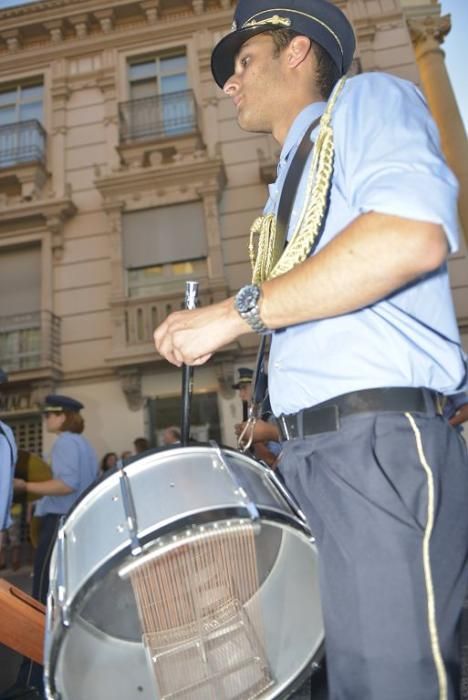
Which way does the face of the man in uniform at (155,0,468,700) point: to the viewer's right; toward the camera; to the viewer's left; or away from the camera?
to the viewer's left

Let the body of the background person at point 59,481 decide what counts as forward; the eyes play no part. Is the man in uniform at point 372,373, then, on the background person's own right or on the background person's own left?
on the background person's own left

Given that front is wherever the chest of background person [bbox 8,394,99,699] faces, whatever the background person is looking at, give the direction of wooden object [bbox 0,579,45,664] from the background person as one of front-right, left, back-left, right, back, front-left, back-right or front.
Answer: left

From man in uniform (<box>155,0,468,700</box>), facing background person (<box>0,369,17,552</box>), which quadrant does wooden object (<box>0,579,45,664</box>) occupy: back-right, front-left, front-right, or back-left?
front-left

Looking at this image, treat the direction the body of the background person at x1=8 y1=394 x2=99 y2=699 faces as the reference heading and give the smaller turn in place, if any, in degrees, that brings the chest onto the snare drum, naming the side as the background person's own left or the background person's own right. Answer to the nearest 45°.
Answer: approximately 90° to the background person's own left

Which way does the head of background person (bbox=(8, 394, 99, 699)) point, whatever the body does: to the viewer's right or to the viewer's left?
to the viewer's left

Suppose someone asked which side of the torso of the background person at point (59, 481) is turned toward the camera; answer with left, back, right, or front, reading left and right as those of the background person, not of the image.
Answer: left
